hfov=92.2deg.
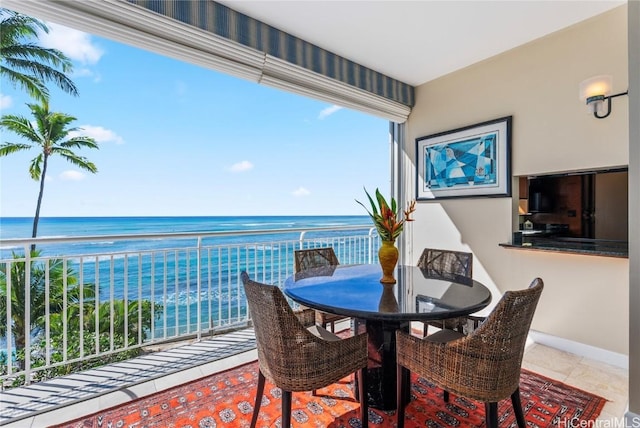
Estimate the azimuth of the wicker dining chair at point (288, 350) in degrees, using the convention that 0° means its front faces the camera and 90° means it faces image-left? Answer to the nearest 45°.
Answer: approximately 225°

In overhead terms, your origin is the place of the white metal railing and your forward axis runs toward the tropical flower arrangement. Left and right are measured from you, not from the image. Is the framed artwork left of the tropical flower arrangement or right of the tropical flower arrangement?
left

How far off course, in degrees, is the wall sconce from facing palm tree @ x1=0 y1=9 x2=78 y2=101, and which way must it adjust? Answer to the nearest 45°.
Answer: approximately 45° to its right

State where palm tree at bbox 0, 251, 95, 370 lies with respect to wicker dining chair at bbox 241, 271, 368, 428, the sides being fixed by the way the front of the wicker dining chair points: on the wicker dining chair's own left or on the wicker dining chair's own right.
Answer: on the wicker dining chair's own left

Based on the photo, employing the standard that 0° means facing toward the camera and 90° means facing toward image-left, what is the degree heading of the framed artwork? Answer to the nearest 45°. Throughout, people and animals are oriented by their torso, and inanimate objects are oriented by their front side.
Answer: approximately 45°

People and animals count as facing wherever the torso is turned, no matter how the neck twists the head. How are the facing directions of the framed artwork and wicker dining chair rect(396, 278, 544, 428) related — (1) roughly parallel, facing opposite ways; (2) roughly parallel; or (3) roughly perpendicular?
roughly perpendicular

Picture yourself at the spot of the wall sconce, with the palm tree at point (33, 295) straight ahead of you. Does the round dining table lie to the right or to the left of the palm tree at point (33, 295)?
left

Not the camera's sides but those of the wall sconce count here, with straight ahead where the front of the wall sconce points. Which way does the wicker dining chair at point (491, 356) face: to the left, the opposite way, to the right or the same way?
to the right

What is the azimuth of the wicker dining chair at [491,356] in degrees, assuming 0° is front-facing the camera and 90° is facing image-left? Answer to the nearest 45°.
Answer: approximately 135°

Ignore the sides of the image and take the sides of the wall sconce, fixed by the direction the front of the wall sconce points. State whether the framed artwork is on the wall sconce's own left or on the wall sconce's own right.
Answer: on the wall sconce's own right

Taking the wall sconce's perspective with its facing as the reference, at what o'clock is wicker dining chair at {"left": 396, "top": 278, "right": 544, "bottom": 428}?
The wicker dining chair is roughly at 11 o'clock from the wall sconce.
